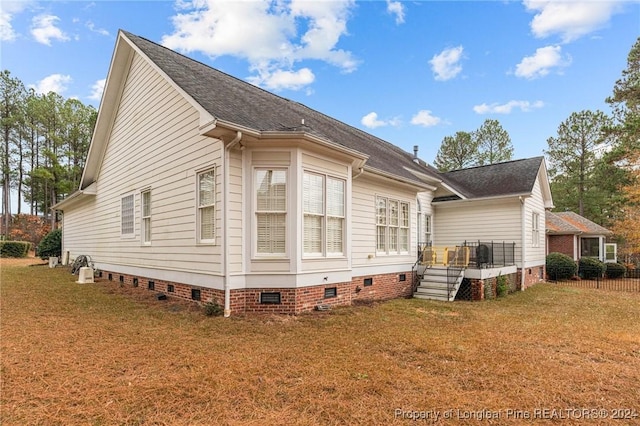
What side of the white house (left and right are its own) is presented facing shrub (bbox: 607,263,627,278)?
right

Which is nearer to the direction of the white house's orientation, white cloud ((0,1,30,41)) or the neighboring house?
the white cloud

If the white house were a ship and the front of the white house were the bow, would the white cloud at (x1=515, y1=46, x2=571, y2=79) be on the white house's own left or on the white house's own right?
on the white house's own right

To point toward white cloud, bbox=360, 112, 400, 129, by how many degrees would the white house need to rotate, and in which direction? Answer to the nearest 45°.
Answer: approximately 45° to its right

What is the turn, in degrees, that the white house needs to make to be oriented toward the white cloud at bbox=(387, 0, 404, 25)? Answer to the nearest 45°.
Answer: approximately 90° to its right

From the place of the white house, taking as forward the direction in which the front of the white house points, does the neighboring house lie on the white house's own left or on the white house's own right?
on the white house's own right

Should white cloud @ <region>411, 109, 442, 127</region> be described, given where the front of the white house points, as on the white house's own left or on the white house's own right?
on the white house's own right

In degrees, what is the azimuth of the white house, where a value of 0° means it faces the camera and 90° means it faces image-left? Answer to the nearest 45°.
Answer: approximately 135°
